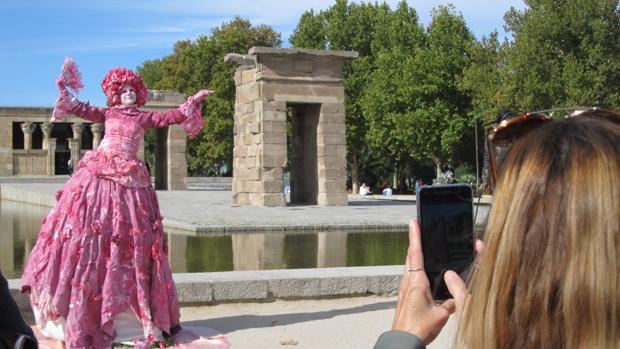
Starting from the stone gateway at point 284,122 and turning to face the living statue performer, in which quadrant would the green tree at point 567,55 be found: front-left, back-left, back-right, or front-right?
back-left
